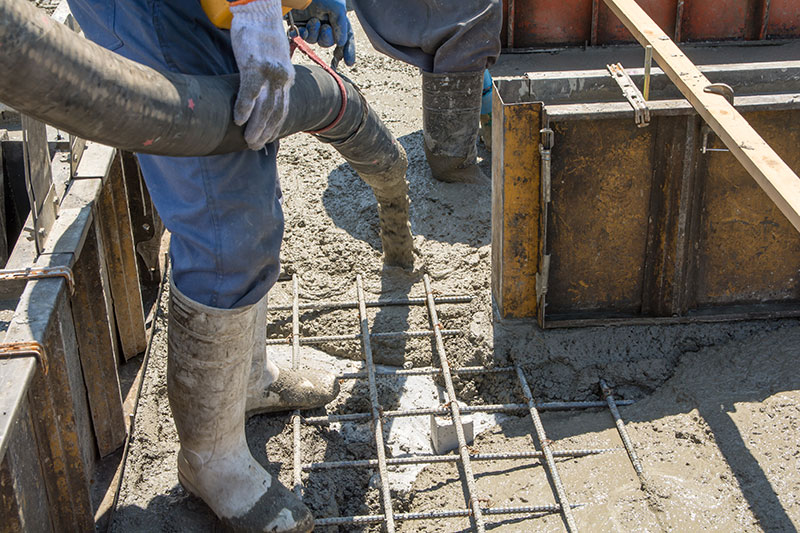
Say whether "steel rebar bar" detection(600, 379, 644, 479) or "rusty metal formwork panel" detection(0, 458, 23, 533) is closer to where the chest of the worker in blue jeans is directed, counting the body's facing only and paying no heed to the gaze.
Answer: the steel rebar bar

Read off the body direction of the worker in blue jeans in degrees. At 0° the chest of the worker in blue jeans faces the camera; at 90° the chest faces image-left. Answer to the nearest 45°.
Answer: approximately 270°

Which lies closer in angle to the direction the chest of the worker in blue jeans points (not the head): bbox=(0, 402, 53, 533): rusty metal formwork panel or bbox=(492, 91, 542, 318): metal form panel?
the metal form panel

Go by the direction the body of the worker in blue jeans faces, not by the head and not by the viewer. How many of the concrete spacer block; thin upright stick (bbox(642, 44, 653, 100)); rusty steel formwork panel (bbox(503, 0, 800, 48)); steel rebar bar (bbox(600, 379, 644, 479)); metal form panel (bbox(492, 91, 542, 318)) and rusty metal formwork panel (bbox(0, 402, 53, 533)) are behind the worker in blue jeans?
1

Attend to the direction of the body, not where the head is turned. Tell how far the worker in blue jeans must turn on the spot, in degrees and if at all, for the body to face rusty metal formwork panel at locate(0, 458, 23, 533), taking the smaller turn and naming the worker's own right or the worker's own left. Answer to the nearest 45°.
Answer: approximately 180°

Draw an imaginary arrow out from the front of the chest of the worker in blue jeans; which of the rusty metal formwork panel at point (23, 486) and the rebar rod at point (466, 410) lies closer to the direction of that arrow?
the rebar rod

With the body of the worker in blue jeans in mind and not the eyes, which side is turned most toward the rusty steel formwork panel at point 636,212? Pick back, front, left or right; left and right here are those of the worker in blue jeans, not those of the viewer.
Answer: front

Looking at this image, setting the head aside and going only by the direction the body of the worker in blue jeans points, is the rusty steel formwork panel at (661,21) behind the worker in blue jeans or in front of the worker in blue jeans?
in front

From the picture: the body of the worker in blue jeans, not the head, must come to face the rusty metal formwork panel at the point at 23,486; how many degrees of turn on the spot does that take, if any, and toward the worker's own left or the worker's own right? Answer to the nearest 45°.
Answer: approximately 180°

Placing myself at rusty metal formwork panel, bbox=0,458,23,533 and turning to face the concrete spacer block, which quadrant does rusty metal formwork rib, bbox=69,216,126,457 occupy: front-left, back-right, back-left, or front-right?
front-left

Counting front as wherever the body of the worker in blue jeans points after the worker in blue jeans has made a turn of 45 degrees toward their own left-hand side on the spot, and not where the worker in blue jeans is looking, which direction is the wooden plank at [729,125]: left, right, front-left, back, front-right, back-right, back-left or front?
front-right

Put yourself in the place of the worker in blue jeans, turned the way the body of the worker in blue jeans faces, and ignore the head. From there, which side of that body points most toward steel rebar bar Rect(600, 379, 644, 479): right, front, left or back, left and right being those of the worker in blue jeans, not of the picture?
front
